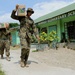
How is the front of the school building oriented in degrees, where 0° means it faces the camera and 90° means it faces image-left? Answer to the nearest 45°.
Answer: approximately 45°

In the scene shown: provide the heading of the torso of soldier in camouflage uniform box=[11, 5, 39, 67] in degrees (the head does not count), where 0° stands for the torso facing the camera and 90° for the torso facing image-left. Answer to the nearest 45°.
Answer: approximately 315°

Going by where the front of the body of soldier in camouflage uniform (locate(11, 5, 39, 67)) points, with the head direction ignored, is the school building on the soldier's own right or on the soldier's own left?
on the soldier's own left

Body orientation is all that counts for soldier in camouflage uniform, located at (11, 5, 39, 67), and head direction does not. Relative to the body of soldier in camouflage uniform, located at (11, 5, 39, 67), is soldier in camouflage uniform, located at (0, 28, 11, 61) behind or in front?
behind

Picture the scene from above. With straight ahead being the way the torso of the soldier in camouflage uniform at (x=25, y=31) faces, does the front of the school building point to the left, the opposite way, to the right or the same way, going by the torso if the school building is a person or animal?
to the right
